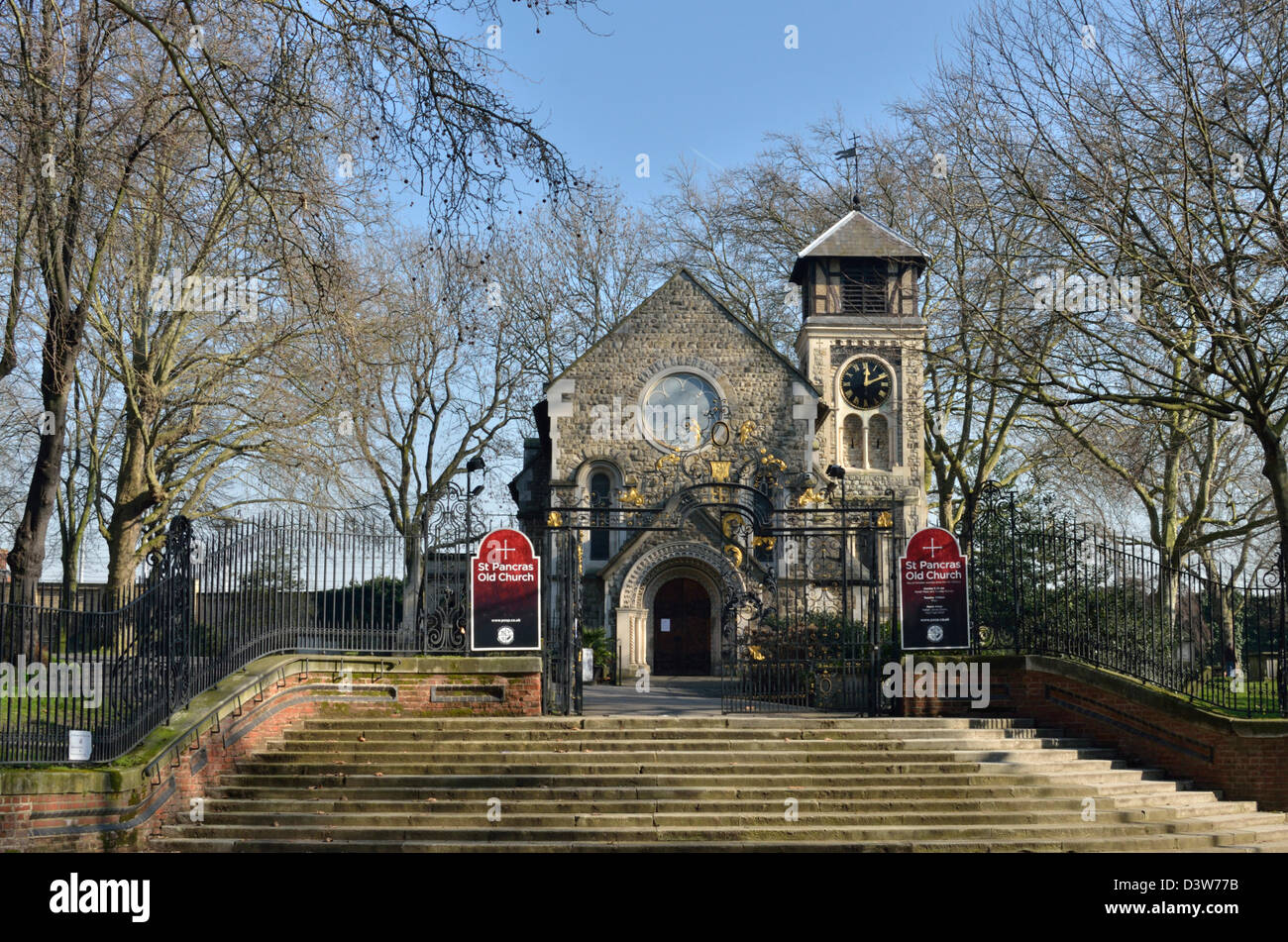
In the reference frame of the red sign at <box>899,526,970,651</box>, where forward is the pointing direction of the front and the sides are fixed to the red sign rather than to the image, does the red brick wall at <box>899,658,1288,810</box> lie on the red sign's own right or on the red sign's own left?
on the red sign's own left

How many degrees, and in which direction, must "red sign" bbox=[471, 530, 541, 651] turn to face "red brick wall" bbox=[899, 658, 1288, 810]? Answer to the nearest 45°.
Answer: approximately 90° to its left

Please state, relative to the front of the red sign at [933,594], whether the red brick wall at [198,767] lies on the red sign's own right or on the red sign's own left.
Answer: on the red sign's own right

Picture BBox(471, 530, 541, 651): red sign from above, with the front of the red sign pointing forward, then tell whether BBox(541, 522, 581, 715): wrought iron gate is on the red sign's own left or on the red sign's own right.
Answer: on the red sign's own left

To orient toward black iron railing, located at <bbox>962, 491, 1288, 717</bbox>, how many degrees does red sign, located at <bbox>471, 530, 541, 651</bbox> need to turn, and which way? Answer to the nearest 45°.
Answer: approximately 90° to its left

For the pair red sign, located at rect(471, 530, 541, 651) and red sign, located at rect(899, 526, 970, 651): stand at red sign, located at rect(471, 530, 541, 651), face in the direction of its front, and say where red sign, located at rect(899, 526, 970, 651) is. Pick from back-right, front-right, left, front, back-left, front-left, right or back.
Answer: left

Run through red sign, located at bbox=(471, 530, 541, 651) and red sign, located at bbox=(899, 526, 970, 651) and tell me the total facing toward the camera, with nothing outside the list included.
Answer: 2

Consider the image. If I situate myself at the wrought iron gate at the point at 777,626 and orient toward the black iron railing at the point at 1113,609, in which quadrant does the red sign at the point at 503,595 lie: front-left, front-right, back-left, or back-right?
back-right

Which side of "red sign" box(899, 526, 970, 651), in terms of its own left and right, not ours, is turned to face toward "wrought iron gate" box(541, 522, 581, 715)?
right
